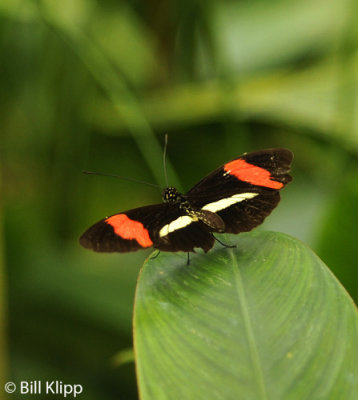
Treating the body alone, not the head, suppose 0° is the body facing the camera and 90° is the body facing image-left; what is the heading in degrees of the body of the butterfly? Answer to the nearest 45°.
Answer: approximately 135°
